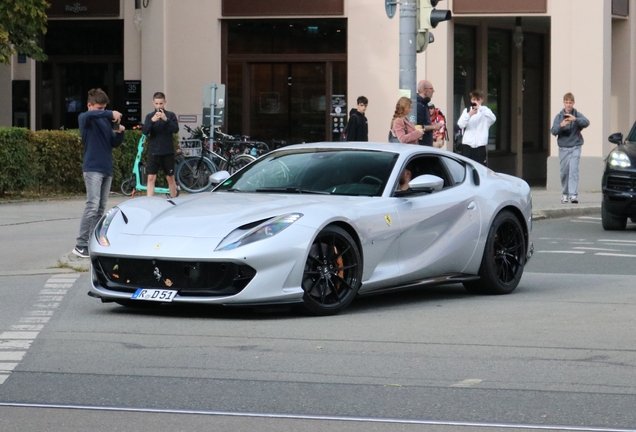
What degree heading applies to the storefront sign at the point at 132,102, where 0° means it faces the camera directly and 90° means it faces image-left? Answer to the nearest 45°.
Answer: approximately 0°

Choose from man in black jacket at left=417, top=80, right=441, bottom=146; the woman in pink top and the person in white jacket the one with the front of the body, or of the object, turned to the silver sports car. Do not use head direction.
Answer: the person in white jacket

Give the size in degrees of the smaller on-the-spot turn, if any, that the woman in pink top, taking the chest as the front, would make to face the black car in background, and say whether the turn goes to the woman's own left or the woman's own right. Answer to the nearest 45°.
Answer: approximately 45° to the woman's own right

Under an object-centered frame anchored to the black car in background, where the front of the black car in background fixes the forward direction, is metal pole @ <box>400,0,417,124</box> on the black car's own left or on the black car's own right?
on the black car's own right

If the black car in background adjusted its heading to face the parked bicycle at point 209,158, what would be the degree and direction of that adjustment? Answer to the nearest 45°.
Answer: approximately 135° to its right

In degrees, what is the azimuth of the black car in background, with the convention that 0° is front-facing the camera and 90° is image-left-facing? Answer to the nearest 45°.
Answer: approximately 0°
